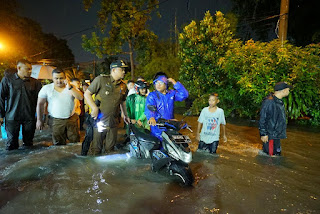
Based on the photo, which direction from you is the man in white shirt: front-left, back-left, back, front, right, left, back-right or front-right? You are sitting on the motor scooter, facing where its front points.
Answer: back

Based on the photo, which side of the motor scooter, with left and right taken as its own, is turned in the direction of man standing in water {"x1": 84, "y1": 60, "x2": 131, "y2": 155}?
back

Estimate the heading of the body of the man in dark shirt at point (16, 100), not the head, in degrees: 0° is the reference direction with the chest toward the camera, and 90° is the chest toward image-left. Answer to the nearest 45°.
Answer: approximately 315°

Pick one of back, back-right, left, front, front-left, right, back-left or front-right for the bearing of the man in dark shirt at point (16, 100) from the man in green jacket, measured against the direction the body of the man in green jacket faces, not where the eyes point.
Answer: back-right

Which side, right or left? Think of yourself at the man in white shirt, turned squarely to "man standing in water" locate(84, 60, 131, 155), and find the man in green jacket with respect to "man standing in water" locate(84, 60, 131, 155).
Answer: left
